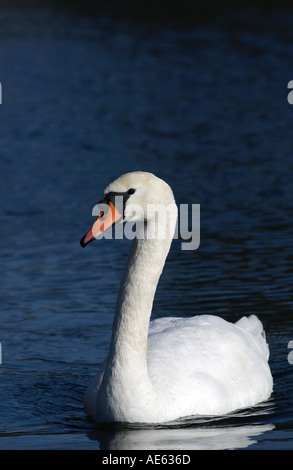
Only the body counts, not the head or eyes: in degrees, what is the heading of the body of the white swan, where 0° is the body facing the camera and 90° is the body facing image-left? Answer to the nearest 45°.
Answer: approximately 45°
